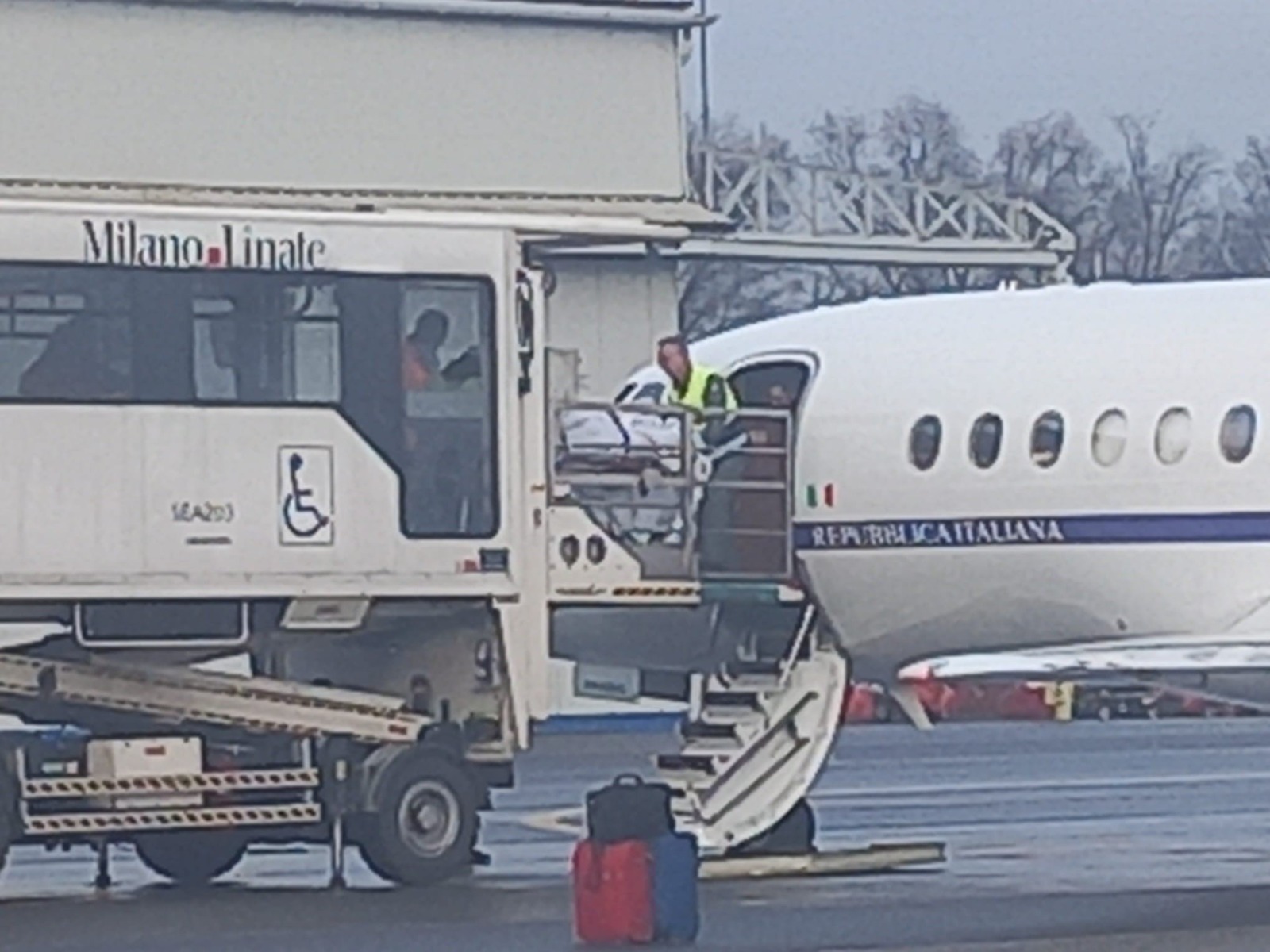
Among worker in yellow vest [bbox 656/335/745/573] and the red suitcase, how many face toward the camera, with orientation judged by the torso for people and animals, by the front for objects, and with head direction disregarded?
1

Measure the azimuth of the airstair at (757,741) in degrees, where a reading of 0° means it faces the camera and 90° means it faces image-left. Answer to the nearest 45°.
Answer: approximately 45°

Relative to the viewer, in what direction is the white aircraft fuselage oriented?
to the viewer's left

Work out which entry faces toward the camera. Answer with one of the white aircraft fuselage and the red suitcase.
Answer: the red suitcase

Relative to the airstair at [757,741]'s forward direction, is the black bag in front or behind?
in front

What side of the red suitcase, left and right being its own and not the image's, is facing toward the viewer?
front

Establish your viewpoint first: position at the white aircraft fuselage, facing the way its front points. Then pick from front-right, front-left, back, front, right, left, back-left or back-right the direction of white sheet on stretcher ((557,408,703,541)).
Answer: front

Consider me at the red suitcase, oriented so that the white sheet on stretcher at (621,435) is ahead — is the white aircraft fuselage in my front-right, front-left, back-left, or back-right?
front-right

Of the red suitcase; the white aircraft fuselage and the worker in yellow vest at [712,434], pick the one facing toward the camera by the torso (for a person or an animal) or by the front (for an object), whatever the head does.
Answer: the red suitcase

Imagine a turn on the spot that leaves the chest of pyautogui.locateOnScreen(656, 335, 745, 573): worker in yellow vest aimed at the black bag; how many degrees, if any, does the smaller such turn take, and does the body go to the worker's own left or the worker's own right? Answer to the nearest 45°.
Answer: approximately 90° to the worker's own left

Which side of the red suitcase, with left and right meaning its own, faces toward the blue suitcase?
left

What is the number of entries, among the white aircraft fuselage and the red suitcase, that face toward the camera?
1

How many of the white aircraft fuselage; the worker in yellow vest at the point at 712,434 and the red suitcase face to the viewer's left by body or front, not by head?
2

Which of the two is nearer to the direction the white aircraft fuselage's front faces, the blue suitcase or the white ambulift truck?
the white ambulift truck

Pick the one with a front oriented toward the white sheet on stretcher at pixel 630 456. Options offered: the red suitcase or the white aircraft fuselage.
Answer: the white aircraft fuselage

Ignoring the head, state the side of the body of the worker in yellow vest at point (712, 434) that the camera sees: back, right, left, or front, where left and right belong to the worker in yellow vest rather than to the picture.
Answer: left
